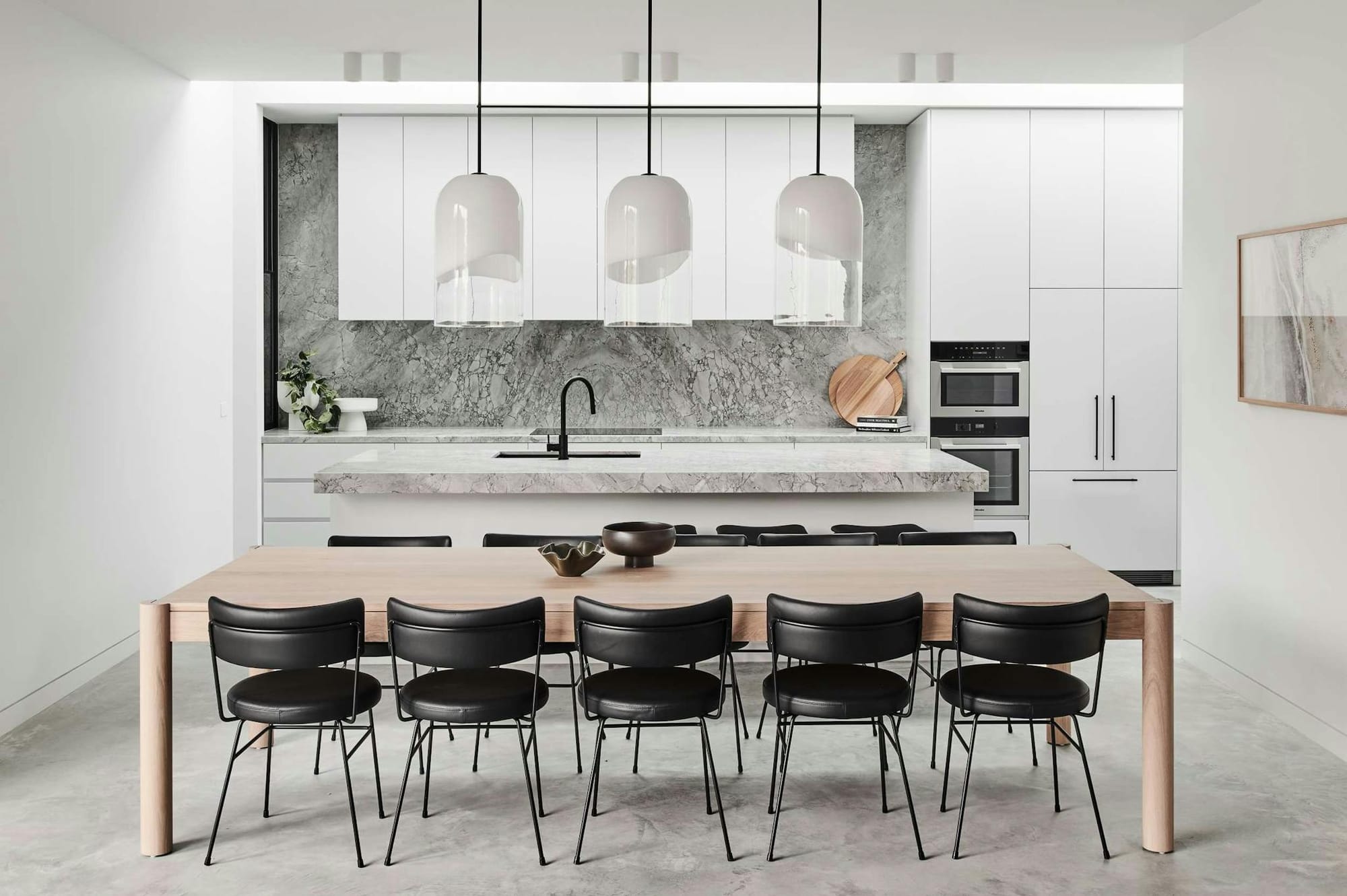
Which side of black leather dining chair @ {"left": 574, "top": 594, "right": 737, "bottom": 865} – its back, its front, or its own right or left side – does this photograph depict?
back

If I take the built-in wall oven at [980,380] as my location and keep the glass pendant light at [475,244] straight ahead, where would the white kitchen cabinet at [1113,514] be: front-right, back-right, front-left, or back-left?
back-left

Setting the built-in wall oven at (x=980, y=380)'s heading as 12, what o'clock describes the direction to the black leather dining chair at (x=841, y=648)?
The black leather dining chair is roughly at 12 o'clock from the built-in wall oven.

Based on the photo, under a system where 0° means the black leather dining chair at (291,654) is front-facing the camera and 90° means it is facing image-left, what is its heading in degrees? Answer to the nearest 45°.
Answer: approximately 180°

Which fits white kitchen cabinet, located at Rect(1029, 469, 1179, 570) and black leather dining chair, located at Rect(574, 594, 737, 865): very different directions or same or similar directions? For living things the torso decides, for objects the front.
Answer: very different directions

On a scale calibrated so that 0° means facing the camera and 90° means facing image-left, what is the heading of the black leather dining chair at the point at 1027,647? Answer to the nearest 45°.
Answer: approximately 180°

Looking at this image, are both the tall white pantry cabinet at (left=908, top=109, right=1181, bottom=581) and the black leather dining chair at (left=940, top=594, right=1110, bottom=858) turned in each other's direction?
yes

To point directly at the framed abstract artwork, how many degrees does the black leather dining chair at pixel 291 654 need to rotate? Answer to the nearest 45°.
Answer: approximately 90° to its right

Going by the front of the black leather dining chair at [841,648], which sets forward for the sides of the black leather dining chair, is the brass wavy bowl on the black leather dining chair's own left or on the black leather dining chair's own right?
on the black leather dining chair's own left

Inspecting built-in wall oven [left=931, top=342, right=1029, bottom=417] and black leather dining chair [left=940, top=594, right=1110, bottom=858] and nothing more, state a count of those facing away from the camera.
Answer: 1

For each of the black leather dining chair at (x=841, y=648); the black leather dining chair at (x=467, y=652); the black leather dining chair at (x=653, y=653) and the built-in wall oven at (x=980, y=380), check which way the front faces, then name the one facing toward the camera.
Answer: the built-in wall oven
